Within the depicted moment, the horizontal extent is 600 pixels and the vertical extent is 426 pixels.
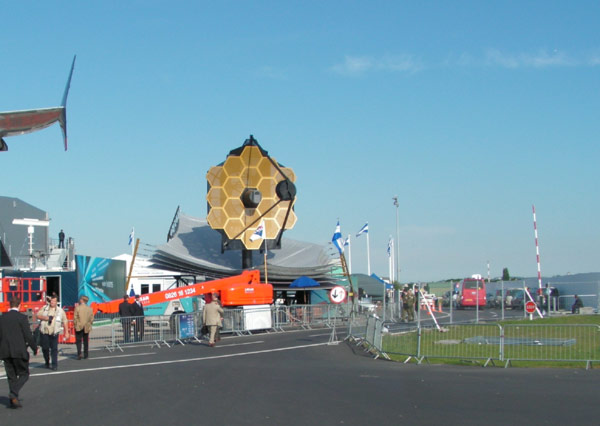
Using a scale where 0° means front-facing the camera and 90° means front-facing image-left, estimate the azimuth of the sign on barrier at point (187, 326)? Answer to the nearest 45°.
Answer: approximately 0°

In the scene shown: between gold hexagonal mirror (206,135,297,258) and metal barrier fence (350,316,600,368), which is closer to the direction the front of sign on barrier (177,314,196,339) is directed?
the metal barrier fence

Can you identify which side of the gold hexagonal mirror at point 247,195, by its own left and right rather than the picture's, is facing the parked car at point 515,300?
left
